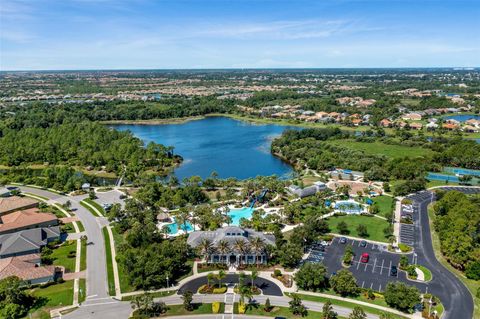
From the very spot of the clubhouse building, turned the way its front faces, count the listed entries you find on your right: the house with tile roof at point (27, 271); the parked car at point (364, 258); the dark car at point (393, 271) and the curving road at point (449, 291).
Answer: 1

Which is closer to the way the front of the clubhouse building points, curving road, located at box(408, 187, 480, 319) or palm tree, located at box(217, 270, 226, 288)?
the palm tree

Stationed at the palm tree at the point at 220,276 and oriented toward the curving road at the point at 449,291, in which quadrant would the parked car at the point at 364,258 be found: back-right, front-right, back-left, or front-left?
front-left

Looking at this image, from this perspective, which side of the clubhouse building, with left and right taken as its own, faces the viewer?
front

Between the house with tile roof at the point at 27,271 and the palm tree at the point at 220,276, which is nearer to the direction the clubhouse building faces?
the palm tree

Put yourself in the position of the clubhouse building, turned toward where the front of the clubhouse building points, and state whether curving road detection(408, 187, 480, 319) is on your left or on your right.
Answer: on your left

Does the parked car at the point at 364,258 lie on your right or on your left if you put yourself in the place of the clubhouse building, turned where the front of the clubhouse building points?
on your left

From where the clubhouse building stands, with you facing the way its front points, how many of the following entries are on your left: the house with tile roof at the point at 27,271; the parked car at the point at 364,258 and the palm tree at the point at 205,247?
1

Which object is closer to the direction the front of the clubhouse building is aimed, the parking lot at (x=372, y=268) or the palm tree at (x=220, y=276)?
the palm tree

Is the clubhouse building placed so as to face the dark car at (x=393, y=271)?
no

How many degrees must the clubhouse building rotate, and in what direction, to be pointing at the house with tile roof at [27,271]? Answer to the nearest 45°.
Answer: approximately 90° to its right

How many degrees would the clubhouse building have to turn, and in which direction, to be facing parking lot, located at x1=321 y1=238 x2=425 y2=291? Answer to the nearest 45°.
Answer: approximately 90° to its left

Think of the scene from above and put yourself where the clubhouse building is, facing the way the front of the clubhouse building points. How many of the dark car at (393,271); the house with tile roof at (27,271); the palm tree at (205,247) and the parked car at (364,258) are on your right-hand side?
2

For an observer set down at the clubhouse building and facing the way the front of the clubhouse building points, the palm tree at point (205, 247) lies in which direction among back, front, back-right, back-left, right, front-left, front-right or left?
right
